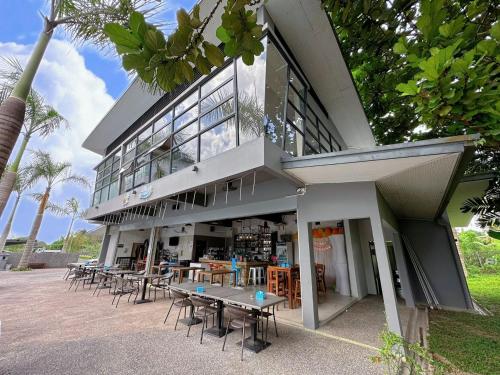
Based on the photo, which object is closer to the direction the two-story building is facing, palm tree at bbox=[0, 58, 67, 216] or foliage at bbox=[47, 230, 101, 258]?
the palm tree

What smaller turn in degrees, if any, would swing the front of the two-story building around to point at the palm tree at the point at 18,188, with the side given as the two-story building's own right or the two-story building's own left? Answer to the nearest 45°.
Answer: approximately 45° to the two-story building's own right

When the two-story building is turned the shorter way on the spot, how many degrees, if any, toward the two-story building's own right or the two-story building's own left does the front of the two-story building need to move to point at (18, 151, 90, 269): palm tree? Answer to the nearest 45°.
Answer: approximately 45° to the two-story building's own right

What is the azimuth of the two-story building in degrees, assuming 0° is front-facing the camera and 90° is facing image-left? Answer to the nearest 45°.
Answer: approximately 45°

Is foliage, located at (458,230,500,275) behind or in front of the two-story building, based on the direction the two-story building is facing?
behind

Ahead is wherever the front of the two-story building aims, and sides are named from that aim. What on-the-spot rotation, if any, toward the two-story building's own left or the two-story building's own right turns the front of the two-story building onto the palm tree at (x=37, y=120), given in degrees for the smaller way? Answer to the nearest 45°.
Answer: approximately 45° to the two-story building's own right

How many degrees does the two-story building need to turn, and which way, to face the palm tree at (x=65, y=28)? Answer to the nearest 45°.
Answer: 0° — it already faces it

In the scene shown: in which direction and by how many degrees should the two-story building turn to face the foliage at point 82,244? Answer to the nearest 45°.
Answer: approximately 90° to its right

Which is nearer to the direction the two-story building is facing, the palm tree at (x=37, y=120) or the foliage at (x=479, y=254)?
the palm tree

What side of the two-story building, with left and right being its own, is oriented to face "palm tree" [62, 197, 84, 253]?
right
